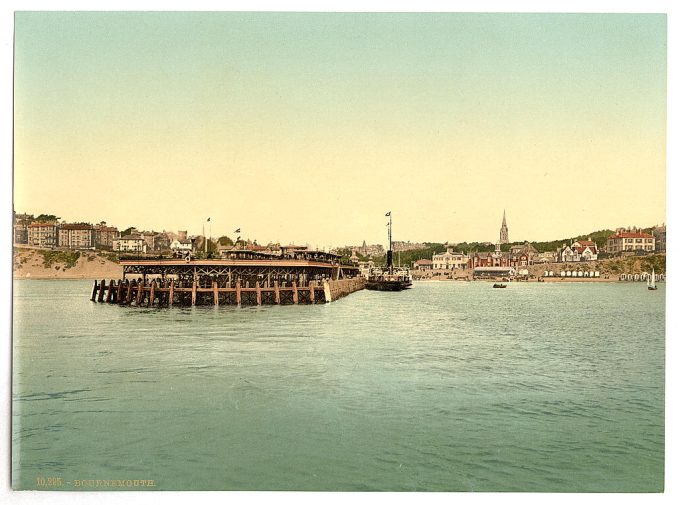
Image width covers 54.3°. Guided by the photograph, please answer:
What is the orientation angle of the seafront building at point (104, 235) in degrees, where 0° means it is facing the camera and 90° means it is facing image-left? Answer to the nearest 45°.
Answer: approximately 0°

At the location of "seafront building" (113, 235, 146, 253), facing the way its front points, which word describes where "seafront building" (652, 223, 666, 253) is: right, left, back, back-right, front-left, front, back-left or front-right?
front-left

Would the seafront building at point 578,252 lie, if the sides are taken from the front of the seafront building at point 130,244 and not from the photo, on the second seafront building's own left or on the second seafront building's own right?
on the second seafront building's own left

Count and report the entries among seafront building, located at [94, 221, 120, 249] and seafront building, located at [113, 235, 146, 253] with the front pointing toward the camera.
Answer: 2
